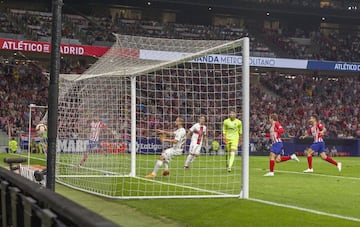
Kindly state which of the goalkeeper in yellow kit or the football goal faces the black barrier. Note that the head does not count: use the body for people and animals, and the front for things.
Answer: the goalkeeper in yellow kit

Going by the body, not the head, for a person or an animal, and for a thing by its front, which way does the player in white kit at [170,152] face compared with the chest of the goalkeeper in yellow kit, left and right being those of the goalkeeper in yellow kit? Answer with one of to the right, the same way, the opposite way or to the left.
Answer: to the right

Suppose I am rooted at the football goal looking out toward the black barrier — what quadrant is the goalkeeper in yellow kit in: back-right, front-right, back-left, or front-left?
back-left

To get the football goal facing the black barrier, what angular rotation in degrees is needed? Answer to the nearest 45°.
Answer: approximately 90° to its right

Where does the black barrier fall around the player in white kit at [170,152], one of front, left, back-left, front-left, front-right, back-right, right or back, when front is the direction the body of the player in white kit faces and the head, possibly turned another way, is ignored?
left

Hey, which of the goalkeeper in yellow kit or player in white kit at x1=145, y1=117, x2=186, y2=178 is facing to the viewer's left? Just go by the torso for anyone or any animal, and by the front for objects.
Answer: the player in white kit

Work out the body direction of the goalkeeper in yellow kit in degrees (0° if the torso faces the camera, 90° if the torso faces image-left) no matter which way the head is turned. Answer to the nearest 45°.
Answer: approximately 0°

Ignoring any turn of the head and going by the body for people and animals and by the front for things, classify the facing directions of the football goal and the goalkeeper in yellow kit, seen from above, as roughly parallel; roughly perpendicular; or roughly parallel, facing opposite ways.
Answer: roughly perpendicular

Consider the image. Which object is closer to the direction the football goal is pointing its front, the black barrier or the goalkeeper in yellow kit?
the goalkeeper in yellow kit

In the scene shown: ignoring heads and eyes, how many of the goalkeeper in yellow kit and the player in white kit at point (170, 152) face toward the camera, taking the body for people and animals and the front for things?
1

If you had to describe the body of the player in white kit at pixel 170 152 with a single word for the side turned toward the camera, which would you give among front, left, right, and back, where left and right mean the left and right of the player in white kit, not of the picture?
left

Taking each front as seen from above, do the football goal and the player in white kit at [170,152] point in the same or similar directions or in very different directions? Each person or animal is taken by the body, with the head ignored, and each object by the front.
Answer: very different directions

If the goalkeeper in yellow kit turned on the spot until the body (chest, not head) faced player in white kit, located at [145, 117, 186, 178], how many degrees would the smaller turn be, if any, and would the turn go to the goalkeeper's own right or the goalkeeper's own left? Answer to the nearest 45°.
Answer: approximately 45° to the goalkeeper's own right

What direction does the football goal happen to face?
to the viewer's right

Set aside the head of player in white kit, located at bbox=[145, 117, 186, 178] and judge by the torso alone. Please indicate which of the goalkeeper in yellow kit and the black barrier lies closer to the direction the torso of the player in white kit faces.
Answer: the black barrier

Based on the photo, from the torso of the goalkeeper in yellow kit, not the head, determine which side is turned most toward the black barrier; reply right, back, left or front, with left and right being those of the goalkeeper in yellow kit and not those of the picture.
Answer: front
